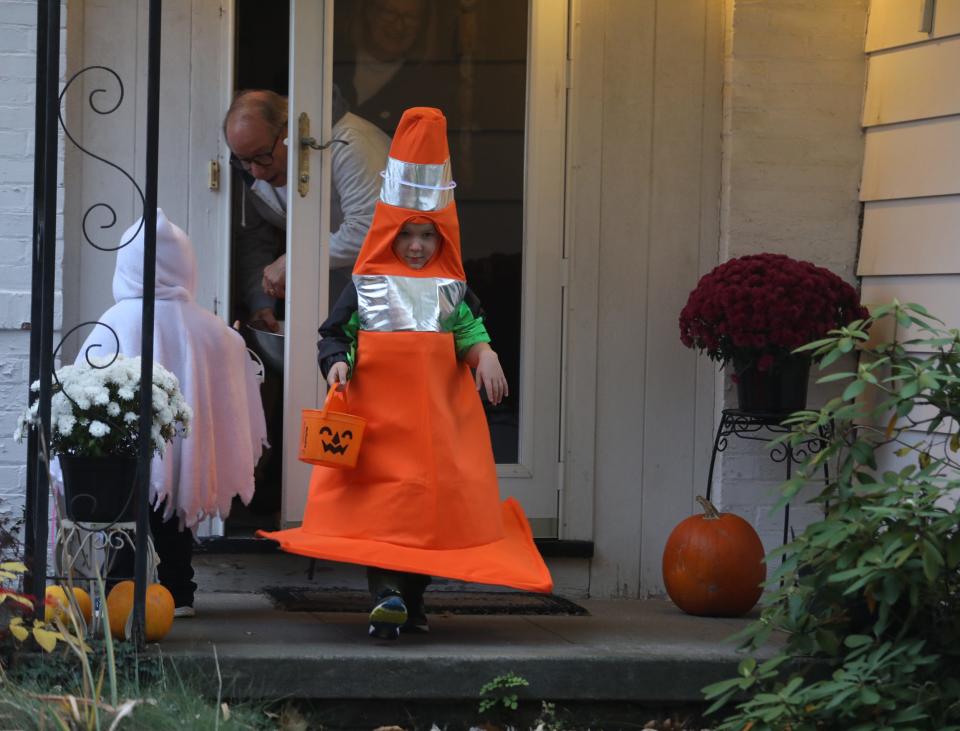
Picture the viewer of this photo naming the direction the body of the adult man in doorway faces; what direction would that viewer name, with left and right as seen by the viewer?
facing the viewer and to the left of the viewer

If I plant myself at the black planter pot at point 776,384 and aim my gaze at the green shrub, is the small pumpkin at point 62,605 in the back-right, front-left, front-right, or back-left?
front-right

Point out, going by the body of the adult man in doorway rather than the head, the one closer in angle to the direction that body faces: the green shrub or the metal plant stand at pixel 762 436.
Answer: the green shrub

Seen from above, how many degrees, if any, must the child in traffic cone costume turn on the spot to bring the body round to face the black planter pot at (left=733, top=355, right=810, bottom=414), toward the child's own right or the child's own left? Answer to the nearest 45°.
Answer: approximately 135° to the child's own left

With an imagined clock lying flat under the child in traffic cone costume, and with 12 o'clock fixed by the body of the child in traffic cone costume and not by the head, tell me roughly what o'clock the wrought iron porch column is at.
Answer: The wrought iron porch column is roughly at 2 o'clock from the child in traffic cone costume.

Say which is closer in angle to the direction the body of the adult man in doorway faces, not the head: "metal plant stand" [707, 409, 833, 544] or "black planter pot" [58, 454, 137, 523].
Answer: the black planter pot

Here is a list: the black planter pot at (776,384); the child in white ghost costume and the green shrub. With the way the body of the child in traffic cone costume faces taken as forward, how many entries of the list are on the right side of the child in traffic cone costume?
1

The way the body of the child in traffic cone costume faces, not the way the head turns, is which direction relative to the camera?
toward the camera

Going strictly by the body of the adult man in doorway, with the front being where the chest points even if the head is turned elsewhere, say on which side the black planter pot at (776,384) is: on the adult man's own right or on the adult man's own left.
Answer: on the adult man's own left

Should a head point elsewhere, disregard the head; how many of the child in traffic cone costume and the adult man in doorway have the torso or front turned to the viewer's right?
0

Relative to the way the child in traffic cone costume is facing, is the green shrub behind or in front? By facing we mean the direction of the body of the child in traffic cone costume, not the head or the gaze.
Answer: in front

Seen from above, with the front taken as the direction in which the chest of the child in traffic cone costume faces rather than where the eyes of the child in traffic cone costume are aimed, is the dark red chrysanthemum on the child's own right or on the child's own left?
on the child's own left
